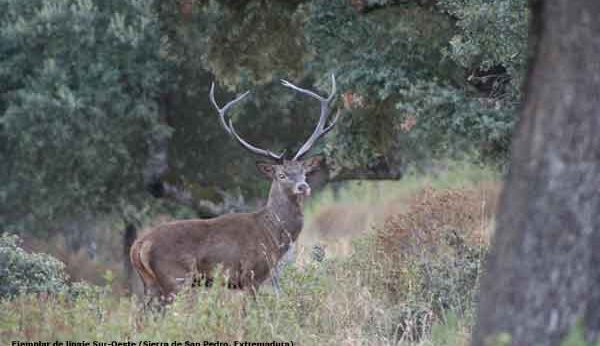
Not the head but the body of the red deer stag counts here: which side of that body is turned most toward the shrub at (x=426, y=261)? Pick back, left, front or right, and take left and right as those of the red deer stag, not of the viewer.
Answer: front

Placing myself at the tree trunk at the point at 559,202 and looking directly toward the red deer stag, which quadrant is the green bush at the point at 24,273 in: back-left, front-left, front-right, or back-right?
front-left

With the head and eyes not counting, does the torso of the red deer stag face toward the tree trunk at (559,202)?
no

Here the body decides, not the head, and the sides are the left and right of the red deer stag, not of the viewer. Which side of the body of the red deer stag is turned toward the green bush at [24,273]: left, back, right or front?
back

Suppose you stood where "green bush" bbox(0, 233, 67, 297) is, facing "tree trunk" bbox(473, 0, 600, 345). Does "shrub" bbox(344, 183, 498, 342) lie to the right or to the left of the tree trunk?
left

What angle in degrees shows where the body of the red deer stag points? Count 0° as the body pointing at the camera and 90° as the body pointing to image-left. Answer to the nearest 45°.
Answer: approximately 270°

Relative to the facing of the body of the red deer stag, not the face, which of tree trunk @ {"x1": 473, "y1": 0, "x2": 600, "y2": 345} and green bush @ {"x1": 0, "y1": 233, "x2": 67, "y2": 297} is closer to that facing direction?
the tree trunk

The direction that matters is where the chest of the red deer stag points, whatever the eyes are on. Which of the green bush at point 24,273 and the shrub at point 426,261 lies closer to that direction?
the shrub
